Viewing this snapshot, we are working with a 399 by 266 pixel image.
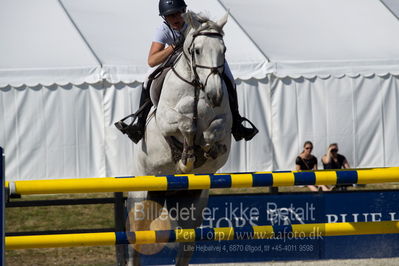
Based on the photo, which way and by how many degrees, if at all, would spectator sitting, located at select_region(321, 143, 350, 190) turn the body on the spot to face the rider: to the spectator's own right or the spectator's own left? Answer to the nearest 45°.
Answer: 0° — they already face them

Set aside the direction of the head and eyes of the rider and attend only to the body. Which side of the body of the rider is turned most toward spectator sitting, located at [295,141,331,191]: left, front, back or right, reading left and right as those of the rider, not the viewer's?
back

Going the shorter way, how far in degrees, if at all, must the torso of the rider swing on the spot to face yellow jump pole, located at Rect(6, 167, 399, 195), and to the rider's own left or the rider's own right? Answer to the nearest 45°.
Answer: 0° — they already face it

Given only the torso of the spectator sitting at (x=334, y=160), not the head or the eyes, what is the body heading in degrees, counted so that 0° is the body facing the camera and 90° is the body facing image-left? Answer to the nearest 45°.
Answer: approximately 0°

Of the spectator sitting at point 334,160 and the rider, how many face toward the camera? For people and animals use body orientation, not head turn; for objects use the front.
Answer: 2

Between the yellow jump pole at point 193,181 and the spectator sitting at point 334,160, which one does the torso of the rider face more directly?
the yellow jump pole

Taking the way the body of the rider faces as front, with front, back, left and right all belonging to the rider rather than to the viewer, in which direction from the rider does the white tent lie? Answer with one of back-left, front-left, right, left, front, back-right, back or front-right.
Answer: back
